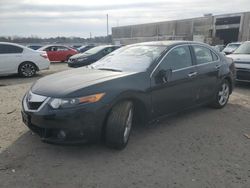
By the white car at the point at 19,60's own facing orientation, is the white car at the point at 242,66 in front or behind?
behind

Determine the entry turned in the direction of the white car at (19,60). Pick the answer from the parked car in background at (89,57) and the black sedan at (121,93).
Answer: the parked car in background

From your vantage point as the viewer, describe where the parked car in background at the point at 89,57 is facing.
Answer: facing the viewer and to the left of the viewer

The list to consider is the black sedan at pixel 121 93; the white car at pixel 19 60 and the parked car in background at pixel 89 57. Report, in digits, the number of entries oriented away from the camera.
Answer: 0

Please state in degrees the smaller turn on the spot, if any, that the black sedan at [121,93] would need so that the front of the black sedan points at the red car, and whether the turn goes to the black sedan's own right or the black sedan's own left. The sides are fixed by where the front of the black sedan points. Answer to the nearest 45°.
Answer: approximately 135° to the black sedan's own right

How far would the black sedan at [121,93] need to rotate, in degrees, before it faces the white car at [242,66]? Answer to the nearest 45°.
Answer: approximately 180°

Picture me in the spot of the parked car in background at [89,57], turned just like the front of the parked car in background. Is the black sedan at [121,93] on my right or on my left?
on my left

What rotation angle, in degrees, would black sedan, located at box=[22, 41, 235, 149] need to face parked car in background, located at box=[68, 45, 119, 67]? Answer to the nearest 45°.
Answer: approximately 135° to its right

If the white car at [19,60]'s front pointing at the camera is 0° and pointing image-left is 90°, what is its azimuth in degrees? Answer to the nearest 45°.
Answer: approximately 90°

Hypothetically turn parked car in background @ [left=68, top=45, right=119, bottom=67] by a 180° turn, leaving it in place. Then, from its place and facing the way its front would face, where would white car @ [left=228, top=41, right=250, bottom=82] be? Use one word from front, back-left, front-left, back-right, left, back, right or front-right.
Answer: right
